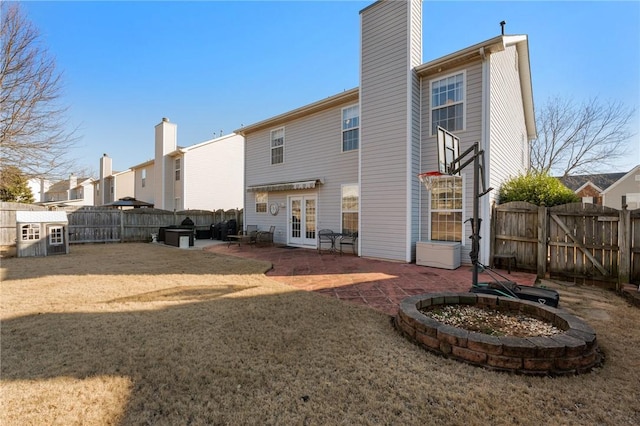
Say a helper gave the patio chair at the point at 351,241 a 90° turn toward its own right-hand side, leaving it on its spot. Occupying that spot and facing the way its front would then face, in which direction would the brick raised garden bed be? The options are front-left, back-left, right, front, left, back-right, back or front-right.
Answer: back

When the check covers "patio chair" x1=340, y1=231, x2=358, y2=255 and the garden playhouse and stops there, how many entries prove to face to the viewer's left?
1

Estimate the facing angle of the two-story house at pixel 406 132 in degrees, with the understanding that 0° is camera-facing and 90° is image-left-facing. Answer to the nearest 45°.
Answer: approximately 225°

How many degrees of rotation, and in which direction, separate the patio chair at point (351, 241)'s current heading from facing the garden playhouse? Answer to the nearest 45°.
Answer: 0° — it already faces it

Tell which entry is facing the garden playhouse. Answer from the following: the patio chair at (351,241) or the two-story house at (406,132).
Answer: the patio chair

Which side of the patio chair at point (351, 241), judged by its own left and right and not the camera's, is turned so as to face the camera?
left

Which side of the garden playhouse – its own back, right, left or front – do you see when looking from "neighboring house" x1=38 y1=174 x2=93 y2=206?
back

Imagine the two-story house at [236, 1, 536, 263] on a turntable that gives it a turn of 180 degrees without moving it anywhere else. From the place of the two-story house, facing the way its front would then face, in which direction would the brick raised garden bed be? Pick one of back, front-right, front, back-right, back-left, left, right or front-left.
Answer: front-left

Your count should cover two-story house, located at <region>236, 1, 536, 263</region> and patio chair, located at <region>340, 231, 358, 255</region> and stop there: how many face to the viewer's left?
1
